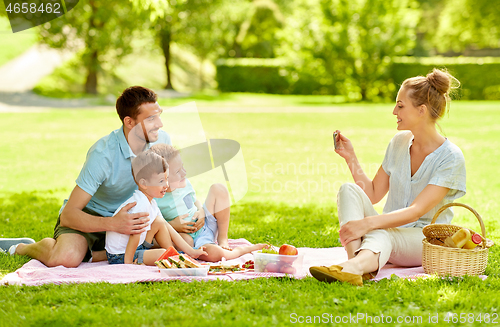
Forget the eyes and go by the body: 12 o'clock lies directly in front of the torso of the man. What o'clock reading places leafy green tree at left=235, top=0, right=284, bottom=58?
The leafy green tree is roughly at 8 o'clock from the man.

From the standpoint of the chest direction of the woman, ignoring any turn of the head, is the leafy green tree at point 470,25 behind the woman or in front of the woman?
behind

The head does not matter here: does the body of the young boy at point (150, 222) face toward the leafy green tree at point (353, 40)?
no

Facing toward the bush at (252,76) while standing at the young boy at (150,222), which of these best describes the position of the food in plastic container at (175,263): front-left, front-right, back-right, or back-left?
back-right

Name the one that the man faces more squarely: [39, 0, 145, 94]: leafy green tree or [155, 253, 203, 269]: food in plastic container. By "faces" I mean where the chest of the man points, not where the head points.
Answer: the food in plastic container

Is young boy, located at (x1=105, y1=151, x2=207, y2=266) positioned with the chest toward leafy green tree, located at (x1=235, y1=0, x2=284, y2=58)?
no

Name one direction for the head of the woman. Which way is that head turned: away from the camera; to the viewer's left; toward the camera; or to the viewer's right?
to the viewer's left

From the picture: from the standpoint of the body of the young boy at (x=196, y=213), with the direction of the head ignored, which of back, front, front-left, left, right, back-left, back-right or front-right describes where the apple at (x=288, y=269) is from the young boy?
front

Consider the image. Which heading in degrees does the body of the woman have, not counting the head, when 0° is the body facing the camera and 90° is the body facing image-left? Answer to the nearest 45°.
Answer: approximately 45°

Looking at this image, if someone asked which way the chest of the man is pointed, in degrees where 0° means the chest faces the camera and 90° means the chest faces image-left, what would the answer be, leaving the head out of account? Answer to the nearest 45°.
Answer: approximately 315°

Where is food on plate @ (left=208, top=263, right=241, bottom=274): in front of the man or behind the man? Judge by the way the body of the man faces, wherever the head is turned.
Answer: in front

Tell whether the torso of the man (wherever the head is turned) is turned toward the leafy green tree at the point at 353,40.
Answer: no

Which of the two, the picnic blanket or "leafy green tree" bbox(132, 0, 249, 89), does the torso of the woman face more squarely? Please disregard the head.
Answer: the picnic blanket
